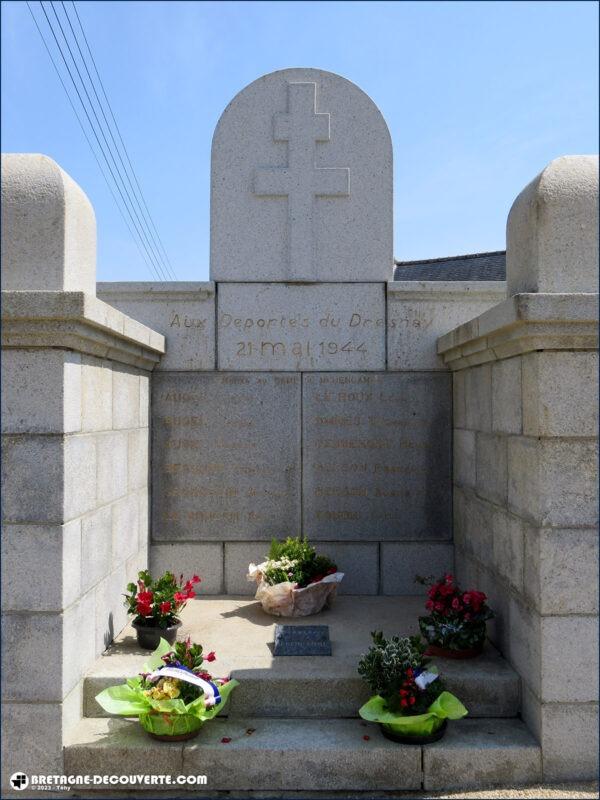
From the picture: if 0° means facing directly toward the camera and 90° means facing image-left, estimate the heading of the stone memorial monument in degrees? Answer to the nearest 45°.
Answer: approximately 0°
